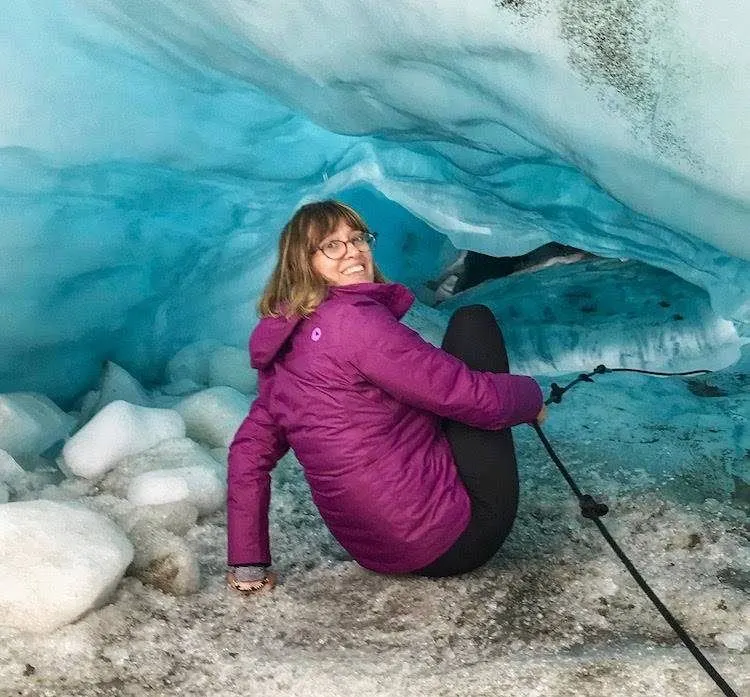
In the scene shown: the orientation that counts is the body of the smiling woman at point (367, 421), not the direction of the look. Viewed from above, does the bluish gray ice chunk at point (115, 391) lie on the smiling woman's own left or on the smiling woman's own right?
on the smiling woman's own left

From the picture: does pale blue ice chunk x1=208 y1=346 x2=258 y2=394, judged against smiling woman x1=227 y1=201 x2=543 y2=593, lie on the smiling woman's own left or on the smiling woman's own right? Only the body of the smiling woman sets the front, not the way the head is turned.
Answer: on the smiling woman's own left

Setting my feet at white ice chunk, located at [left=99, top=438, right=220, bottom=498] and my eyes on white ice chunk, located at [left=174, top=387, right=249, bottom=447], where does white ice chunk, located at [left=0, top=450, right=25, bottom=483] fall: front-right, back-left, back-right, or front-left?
back-left

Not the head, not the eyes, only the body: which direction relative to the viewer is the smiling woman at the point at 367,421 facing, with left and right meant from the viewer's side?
facing away from the viewer and to the right of the viewer

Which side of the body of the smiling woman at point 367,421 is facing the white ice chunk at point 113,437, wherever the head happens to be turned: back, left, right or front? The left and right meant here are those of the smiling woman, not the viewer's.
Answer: left
